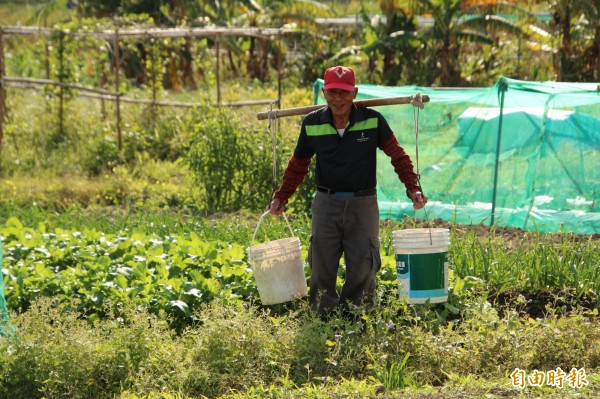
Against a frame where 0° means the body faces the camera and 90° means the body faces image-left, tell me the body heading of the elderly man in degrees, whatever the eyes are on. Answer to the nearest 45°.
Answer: approximately 0°

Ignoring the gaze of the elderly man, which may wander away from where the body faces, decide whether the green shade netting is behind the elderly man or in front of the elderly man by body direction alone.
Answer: behind
